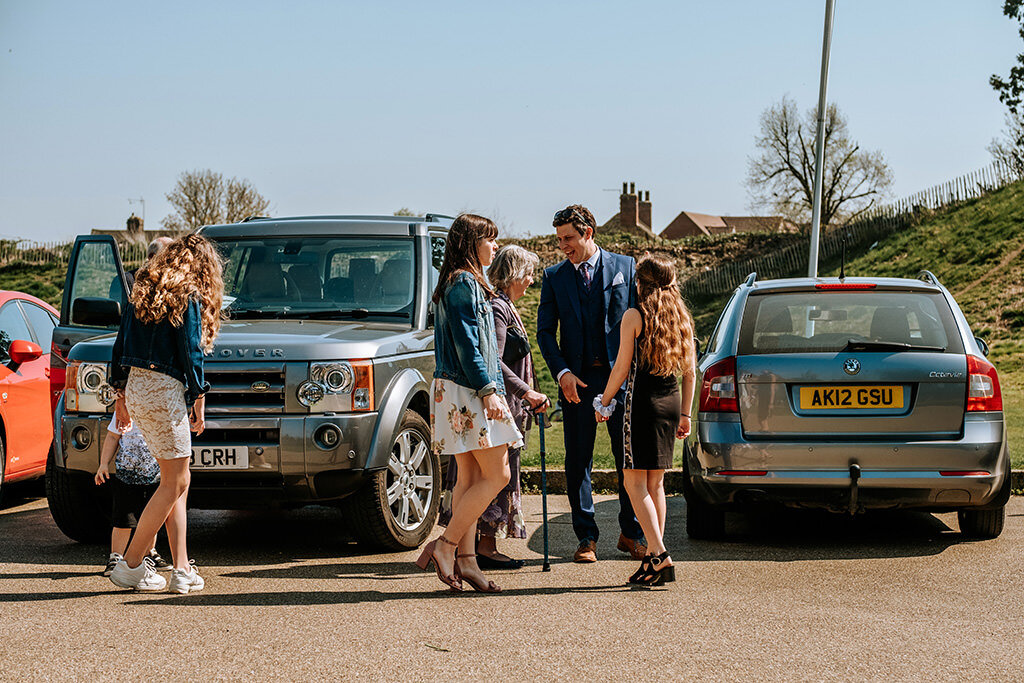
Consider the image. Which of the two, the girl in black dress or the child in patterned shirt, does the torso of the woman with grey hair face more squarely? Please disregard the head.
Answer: the girl in black dress

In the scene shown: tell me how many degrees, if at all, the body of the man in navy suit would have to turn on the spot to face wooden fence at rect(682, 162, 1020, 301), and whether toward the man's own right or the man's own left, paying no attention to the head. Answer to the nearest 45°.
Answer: approximately 180°

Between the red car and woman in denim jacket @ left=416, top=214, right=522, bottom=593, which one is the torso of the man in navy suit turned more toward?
the woman in denim jacket

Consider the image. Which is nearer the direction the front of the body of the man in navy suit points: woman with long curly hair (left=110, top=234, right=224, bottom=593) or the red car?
the woman with long curly hair

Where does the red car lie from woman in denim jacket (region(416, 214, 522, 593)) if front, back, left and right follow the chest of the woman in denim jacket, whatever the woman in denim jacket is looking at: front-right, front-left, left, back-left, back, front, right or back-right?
back-left

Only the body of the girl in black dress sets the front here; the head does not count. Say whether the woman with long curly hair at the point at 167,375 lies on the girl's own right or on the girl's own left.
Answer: on the girl's own left

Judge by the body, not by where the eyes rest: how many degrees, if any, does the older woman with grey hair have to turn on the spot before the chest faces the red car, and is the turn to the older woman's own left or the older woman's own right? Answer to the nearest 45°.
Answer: approximately 135° to the older woman's own left
